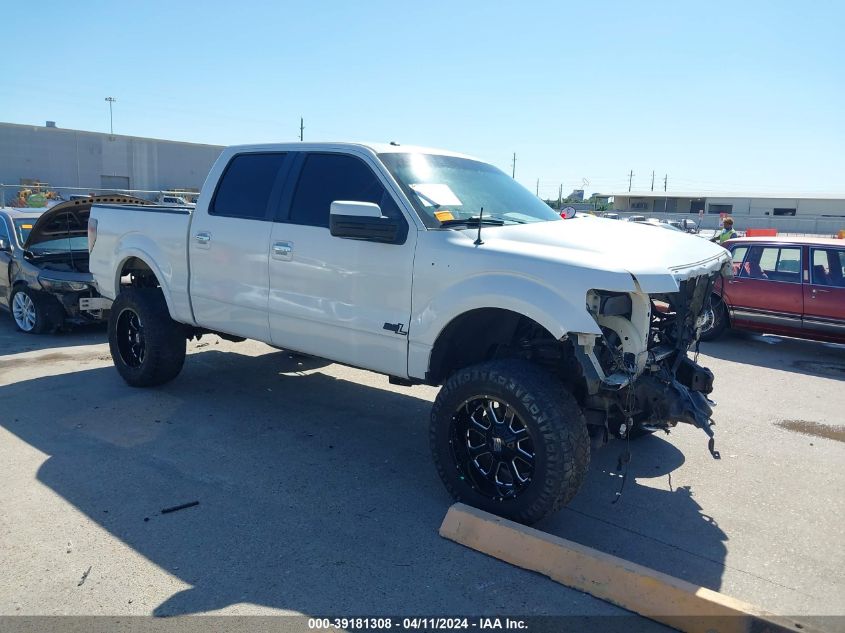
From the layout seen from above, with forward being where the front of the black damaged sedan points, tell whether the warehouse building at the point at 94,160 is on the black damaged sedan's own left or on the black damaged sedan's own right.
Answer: on the black damaged sedan's own left

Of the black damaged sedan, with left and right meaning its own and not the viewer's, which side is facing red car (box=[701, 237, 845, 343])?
front

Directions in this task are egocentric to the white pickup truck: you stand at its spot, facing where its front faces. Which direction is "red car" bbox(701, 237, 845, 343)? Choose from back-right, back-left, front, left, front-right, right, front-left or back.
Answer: left

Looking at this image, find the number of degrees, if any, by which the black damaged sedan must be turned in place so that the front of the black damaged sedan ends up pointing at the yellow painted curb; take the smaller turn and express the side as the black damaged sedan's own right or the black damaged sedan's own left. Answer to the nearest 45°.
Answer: approximately 45° to the black damaged sedan's own right

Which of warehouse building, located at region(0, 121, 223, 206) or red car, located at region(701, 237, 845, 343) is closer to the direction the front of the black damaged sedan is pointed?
the red car

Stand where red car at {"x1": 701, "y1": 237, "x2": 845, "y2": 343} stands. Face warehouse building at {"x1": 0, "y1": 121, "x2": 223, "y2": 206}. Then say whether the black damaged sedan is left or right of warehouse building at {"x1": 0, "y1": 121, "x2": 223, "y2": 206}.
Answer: left

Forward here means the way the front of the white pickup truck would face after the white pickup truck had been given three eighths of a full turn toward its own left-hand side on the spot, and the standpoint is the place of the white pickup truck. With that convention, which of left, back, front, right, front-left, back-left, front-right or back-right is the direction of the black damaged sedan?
front-left

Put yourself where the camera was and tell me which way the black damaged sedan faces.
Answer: facing the viewer and to the right of the viewer
